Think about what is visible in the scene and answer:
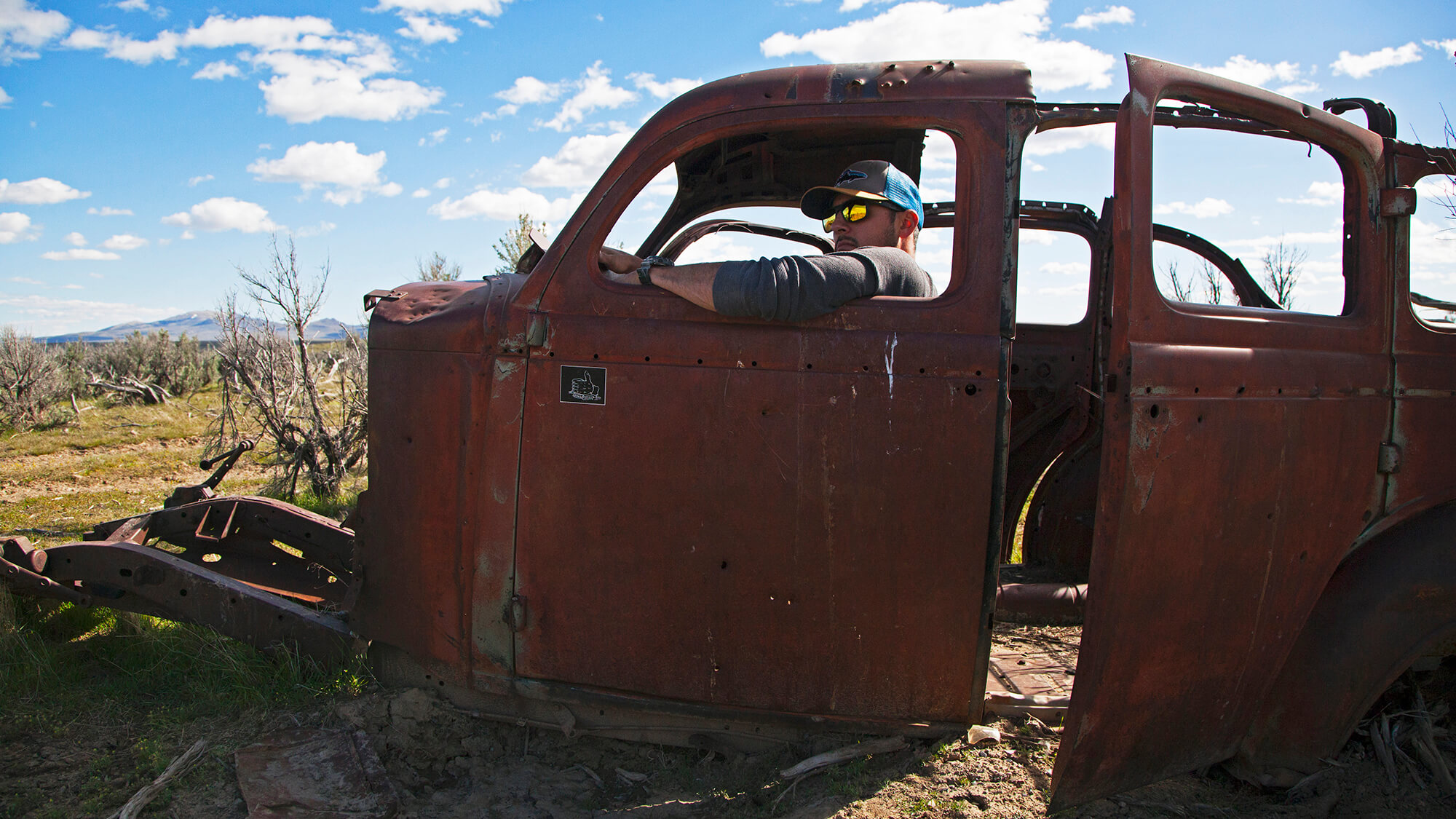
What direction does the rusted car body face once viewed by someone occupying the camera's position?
facing to the left of the viewer

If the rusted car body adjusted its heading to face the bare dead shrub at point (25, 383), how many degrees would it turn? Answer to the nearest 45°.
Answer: approximately 45° to its right

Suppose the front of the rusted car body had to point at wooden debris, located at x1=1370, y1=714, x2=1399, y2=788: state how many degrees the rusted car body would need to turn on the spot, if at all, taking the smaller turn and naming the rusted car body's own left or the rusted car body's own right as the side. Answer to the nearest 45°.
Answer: approximately 180°

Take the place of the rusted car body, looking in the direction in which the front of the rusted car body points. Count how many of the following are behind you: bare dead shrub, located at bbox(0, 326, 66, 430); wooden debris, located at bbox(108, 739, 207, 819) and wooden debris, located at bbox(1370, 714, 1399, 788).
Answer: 1

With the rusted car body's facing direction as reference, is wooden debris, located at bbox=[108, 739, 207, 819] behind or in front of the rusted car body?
in front
